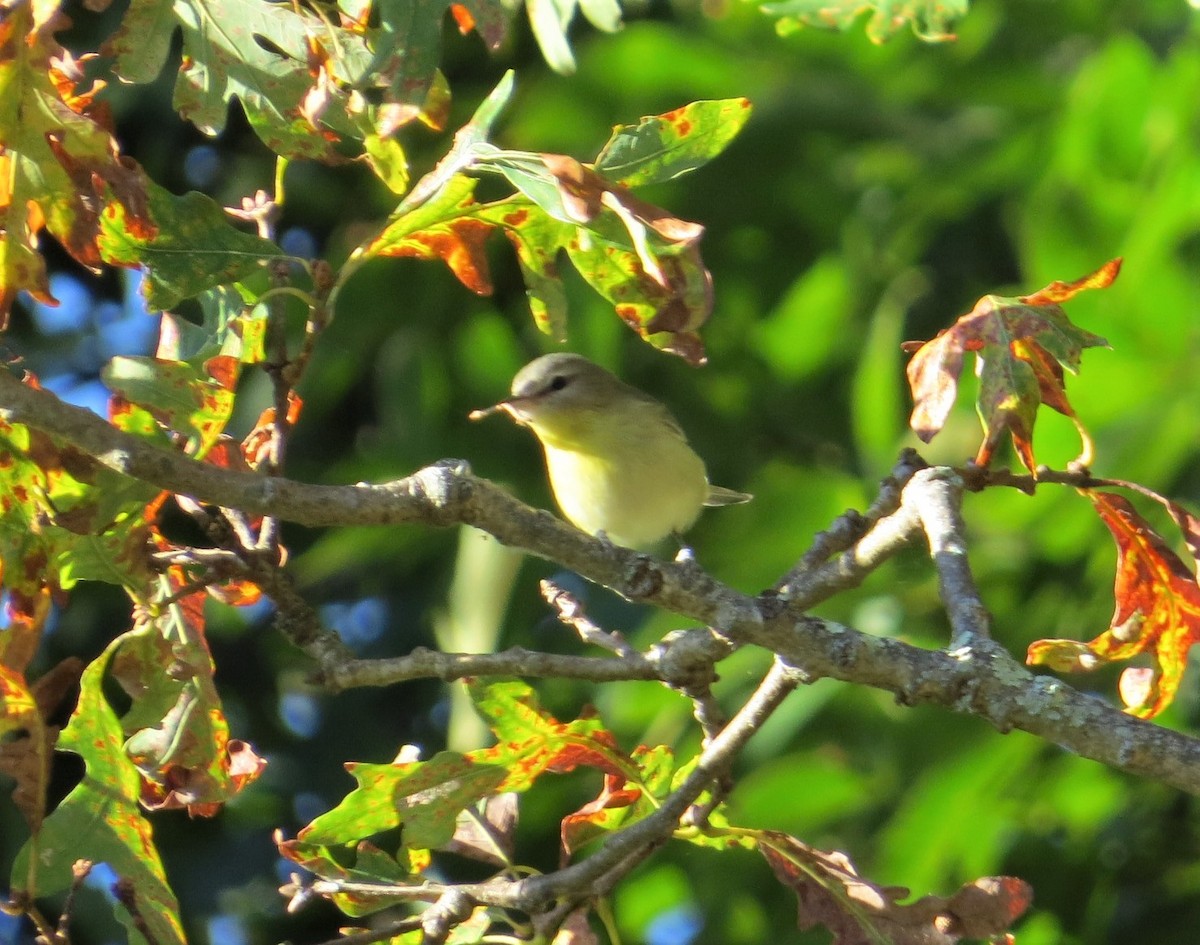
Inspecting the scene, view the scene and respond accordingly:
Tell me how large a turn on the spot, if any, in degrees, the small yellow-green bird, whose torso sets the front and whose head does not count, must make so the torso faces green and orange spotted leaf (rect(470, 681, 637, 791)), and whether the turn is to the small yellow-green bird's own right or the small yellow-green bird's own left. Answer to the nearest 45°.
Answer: approximately 45° to the small yellow-green bird's own left

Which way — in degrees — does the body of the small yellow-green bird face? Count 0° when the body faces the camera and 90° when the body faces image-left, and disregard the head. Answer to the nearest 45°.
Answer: approximately 45°

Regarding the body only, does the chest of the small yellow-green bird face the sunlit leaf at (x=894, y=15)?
no

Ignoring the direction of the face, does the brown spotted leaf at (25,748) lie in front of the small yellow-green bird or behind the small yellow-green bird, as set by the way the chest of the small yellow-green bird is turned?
in front

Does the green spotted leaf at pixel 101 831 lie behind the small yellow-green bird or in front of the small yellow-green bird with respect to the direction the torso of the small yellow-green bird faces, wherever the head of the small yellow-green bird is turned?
in front
